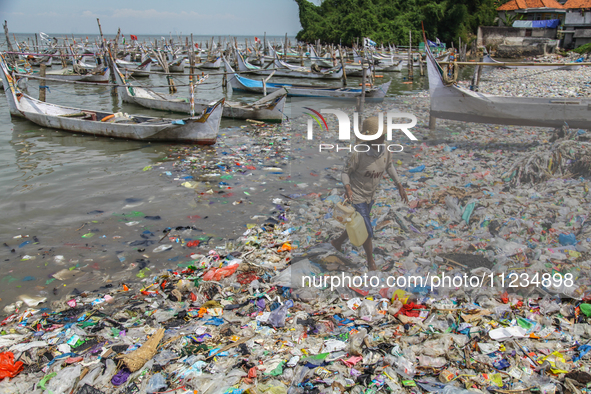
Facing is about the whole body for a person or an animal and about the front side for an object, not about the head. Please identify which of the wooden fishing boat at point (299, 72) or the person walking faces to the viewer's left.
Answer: the wooden fishing boat

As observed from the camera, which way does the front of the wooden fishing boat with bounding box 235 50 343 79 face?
facing to the left of the viewer

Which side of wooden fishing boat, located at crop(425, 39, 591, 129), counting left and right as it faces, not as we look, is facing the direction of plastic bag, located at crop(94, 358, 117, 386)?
left

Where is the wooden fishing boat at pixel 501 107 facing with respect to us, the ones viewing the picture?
facing to the left of the viewer
